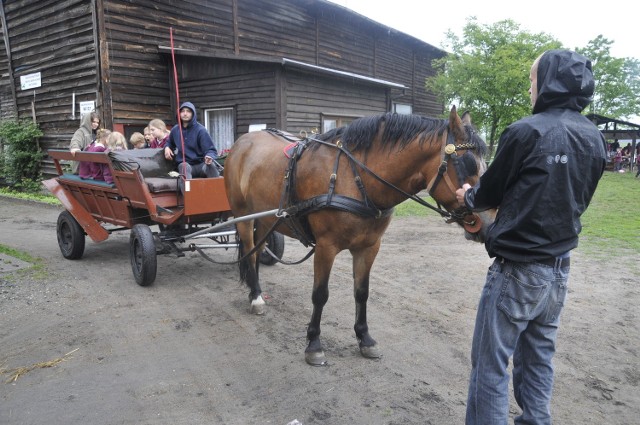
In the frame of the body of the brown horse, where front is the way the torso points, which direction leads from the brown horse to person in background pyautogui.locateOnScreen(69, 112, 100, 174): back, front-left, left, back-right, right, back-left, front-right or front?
back

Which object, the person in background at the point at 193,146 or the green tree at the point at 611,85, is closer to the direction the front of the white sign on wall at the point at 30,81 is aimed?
the person in background

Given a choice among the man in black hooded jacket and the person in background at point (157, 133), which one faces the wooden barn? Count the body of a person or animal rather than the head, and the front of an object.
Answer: the man in black hooded jacket

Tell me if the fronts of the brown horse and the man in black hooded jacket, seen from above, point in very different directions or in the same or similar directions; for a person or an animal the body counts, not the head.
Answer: very different directions

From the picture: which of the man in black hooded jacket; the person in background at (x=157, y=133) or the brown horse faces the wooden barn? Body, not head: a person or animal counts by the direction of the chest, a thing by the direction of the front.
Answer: the man in black hooded jacket

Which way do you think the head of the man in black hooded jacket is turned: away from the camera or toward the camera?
away from the camera

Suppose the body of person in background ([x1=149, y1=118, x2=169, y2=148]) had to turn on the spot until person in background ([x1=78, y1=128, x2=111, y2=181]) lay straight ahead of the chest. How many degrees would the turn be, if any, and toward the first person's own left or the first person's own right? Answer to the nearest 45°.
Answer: approximately 45° to the first person's own right

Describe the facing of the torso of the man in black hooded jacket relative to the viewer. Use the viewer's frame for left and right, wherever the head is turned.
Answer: facing away from the viewer and to the left of the viewer

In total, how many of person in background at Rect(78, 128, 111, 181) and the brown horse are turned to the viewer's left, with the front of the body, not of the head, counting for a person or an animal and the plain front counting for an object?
0

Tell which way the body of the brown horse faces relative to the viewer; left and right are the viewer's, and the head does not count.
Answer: facing the viewer and to the right of the viewer
